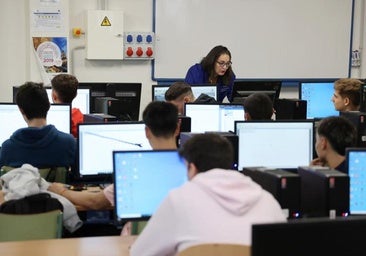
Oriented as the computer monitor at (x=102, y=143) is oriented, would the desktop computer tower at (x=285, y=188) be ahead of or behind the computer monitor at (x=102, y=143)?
ahead

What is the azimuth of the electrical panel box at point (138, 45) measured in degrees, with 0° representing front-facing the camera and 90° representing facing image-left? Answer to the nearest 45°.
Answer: approximately 0°

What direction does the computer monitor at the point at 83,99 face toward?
toward the camera

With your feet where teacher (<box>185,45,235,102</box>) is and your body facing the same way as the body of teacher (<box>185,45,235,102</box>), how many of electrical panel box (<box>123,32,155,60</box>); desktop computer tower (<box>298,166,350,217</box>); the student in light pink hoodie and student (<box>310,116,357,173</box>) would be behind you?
1

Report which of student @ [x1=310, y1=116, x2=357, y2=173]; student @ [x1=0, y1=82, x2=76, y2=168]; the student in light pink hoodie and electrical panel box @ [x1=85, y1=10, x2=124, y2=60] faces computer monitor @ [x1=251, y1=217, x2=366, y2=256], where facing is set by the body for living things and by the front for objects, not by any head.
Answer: the electrical panel box

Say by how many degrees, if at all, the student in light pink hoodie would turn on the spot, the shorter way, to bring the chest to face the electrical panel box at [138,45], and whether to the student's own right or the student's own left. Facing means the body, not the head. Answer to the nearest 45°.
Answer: approximately 45° to the student's own right

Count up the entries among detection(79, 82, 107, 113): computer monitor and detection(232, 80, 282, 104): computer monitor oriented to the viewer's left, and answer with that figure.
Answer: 0

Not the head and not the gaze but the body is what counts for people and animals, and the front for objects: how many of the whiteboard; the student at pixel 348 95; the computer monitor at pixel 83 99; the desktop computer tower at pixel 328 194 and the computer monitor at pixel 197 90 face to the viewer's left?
1

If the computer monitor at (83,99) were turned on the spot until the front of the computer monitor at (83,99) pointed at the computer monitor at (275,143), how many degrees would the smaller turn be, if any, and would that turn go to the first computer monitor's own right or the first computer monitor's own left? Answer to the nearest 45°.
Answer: approximately 45° to the first computer monitor's own left

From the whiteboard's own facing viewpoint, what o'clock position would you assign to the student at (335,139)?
The student is roughly at 12 o'clock from the whiteboard.

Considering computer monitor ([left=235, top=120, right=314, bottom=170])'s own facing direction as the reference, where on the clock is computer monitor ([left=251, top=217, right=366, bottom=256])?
computer monitor ([left=251, top=217, right=366, bottom=256]) is roughly at 12 o'clock from computer monitor ([left=235, top=120, right=314, bottom=170]).

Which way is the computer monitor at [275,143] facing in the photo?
toward the camera

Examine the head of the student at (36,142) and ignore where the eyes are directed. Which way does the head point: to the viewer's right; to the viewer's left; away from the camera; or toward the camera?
away from the camera

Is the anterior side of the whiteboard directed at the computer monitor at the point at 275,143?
yes

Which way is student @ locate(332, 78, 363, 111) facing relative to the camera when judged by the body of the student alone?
to the viewer's left

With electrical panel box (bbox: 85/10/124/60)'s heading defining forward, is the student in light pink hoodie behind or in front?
in front
